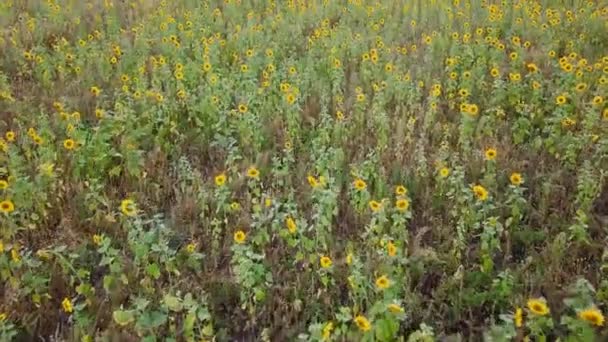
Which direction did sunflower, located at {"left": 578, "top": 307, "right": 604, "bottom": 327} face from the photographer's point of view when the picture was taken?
facing the viewer

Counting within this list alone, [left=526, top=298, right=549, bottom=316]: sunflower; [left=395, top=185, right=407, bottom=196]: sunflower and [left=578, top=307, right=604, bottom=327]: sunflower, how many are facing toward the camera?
3

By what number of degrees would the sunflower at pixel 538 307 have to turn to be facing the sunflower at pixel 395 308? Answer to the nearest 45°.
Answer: approximately 90° to its right

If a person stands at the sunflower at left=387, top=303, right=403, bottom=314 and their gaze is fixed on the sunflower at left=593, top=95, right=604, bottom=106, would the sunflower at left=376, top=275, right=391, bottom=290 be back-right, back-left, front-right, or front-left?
front-left

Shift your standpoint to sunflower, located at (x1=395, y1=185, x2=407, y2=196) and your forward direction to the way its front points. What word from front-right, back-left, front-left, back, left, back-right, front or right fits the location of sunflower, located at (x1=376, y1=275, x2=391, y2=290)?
front

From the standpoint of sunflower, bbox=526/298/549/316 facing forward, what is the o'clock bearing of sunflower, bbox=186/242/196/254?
sunflower, bbox=186/242/196/254 is roughly at 3 o'clock from sunflower, bbox=526/298/549/316.

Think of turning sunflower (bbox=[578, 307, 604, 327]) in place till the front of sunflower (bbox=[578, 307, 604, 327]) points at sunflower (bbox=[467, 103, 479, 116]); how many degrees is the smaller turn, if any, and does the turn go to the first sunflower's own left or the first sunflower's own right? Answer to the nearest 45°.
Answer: approximately 135° to the first sunflower's own right

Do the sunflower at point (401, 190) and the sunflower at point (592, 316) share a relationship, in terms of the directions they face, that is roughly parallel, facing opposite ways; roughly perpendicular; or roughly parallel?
roughly parallel

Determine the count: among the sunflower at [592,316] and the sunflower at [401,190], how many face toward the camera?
2

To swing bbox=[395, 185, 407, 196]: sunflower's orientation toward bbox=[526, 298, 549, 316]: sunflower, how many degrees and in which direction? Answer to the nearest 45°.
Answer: approximately 45° to its left

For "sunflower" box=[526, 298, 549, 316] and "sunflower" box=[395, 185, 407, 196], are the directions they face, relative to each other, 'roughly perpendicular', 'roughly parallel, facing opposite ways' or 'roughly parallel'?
roughly parallel

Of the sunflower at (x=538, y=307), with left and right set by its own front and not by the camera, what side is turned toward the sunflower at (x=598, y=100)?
back

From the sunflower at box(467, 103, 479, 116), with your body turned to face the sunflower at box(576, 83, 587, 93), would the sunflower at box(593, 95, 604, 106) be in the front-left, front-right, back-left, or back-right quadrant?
front-right
